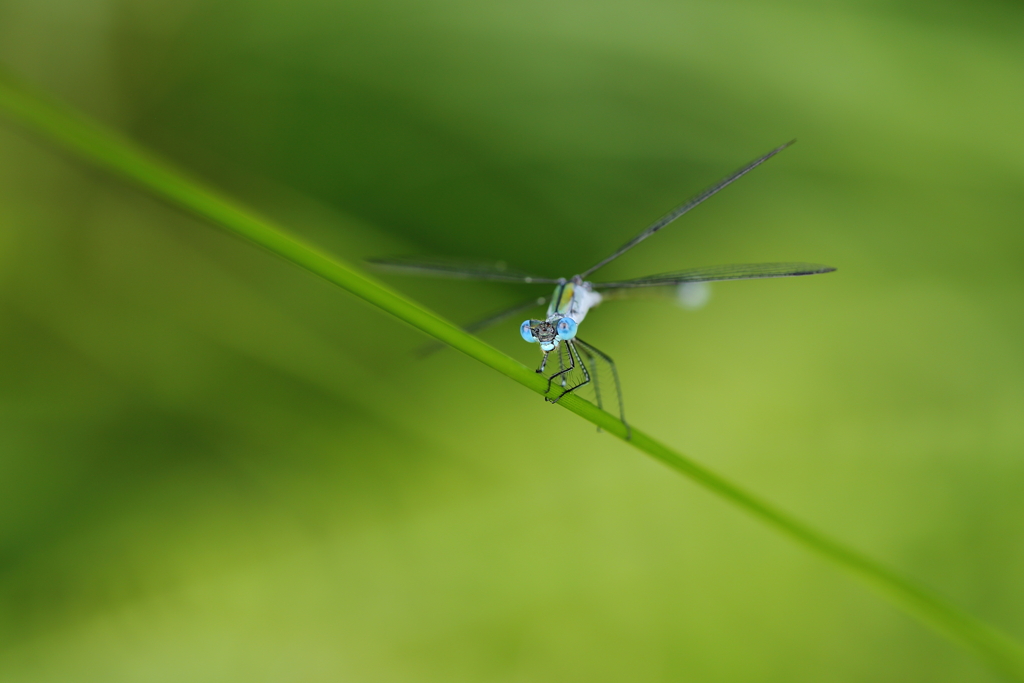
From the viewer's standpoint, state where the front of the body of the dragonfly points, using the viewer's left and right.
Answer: facing the viewer and to the left of the viewer
